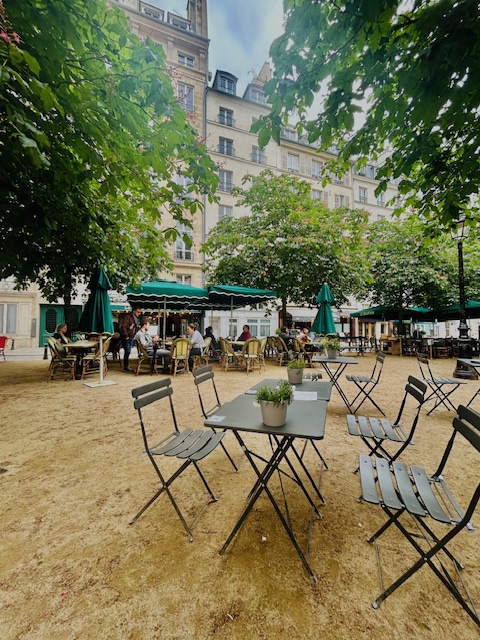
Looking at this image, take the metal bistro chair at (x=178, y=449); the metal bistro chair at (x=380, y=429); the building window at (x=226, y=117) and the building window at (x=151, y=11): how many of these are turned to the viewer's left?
1

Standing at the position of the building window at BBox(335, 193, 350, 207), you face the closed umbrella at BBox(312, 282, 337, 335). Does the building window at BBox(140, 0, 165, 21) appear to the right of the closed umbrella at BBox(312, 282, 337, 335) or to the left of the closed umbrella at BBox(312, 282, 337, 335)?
right

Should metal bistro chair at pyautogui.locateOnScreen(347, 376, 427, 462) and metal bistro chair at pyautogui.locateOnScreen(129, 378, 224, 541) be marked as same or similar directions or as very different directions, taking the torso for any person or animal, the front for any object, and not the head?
very different directions

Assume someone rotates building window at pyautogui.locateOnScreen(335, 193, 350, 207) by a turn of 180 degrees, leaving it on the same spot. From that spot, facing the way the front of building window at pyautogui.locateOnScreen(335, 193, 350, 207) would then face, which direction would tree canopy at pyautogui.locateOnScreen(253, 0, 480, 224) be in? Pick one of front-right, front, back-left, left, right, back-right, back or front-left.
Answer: back-left

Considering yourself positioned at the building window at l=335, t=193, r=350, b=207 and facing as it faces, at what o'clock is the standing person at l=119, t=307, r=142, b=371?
The standing person is roughly at 2 o'clock from the building window.

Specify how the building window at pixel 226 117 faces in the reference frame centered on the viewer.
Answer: facing the viewer and to the right of the viewer

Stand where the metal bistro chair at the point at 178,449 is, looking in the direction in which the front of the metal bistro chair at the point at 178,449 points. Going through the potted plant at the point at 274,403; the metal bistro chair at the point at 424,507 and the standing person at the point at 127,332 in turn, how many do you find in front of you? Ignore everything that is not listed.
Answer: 2

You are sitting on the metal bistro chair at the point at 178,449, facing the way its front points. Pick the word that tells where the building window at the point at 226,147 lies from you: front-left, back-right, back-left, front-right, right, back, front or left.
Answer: back-left

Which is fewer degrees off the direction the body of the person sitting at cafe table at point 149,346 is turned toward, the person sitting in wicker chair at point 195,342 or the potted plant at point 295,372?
the person sitting in wicker chair

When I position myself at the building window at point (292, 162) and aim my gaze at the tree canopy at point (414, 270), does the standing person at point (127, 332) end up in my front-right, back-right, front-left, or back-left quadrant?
front-right

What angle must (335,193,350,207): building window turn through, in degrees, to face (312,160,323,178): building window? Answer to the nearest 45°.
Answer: approximately 90° to its right

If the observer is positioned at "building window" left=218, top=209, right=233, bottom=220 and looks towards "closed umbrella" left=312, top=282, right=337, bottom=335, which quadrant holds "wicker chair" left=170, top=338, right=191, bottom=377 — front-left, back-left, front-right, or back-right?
front-right
